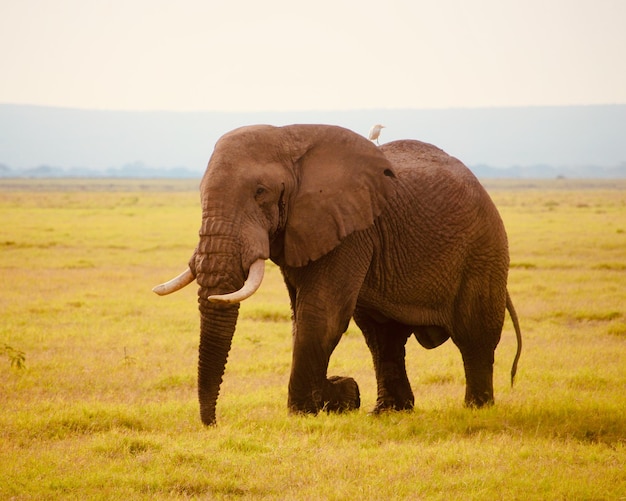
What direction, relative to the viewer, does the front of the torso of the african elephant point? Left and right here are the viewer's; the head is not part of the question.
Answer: facing the viewer and to the left of the viewer
